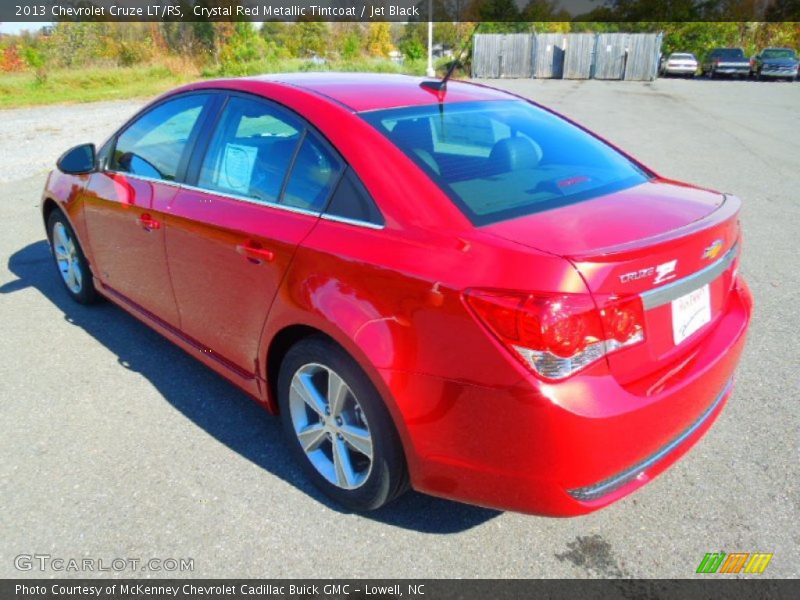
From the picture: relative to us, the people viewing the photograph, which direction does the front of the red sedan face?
facing away from the viewer and to the left of the viewer

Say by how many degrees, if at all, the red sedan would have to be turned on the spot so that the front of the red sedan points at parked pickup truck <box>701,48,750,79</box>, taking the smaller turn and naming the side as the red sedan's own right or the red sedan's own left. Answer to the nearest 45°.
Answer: approximately 90° to the red sedan's own right

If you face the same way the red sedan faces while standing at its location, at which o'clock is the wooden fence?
The wooden fence is roughly at 2 o'clock from the red sedan.

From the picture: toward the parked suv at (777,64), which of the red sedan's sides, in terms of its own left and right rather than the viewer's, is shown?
right
